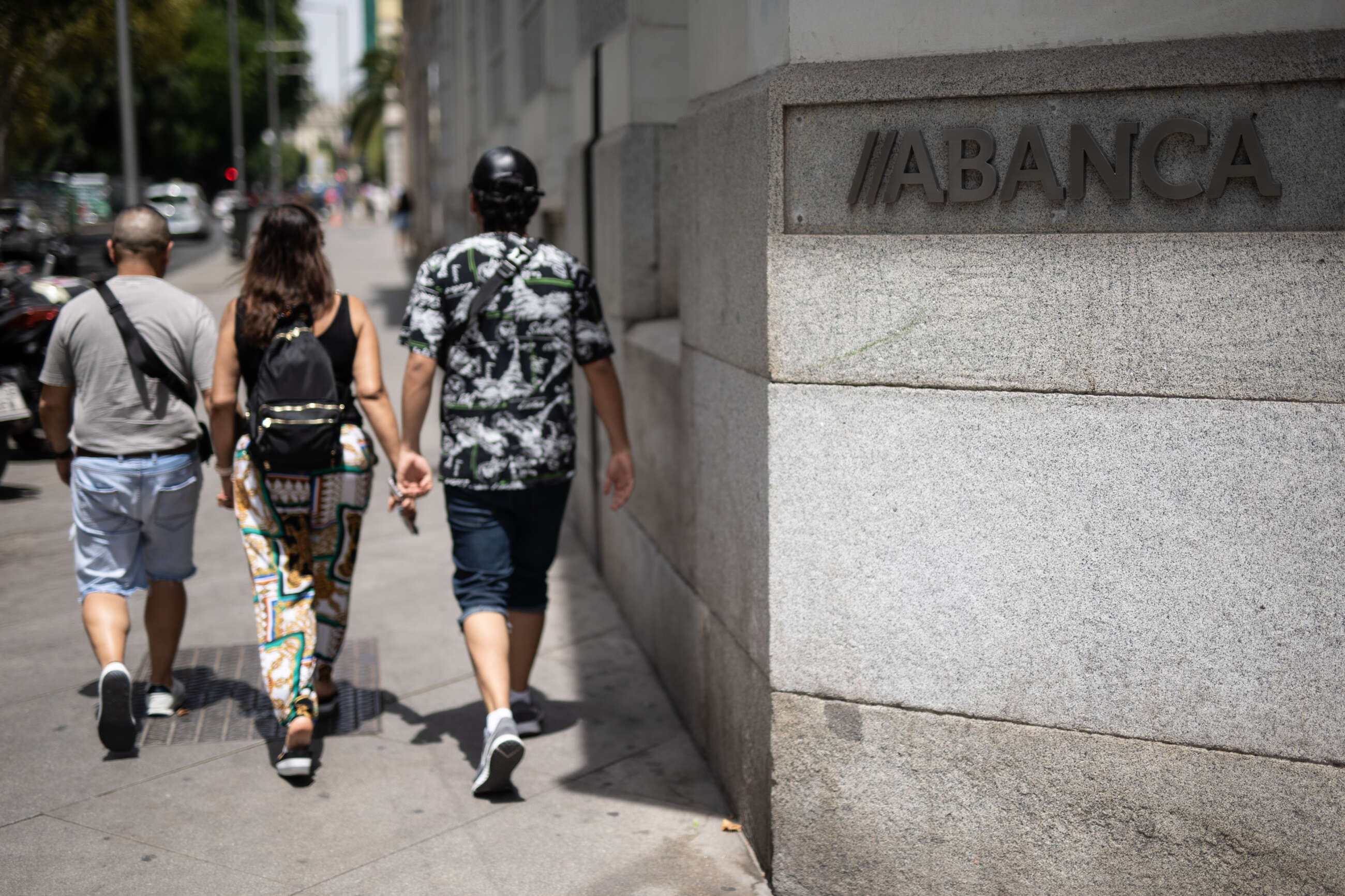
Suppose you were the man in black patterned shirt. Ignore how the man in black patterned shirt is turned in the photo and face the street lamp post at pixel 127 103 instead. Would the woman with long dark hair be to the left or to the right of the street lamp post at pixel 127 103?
left

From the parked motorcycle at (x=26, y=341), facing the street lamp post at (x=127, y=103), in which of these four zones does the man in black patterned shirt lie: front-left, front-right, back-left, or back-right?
back-right

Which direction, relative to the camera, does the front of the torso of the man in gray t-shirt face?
away from the camera

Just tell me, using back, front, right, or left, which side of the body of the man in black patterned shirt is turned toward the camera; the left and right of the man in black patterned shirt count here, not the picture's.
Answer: back

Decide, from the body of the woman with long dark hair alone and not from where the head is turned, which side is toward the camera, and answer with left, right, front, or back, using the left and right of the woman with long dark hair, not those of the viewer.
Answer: back

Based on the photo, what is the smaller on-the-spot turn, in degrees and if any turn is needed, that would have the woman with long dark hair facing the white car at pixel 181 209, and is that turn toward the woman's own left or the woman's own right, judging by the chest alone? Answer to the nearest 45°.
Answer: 0° — they already face it

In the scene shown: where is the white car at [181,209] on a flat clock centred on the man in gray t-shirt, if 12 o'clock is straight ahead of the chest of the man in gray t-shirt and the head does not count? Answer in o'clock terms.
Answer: The white car is roughly at 12 o'clock from the man in gray t-shirt.

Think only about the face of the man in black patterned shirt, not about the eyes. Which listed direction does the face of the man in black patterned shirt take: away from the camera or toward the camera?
away from the camera

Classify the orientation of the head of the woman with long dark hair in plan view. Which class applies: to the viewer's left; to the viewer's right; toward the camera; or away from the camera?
away from the camera

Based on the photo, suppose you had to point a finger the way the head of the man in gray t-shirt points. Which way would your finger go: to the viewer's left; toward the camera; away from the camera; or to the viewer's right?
away from the camera
